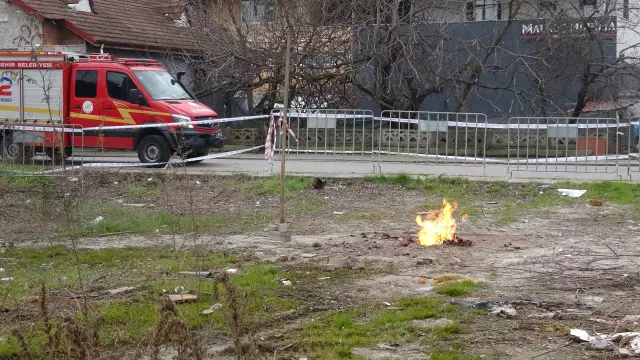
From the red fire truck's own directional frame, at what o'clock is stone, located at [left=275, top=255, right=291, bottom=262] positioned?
The stone is roughly at 1 o'clock from the red fire truck.

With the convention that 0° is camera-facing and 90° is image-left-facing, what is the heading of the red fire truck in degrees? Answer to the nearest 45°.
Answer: approximately 315°

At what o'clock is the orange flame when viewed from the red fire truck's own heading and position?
The orange flame is roughly at 1 o'clock from the red fire truck.

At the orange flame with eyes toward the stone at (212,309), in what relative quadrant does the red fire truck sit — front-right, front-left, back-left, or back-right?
back-right

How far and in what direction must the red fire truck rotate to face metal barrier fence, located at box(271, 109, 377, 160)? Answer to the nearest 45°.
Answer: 0° — it already faces it

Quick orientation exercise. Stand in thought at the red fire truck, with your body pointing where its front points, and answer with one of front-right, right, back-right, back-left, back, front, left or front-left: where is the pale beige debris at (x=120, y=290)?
front-right

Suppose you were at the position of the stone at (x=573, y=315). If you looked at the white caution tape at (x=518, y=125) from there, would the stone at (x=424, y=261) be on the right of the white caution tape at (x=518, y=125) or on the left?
left

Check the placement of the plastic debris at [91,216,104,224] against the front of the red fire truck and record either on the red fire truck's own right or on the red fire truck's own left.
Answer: on the red fire truck's own right
